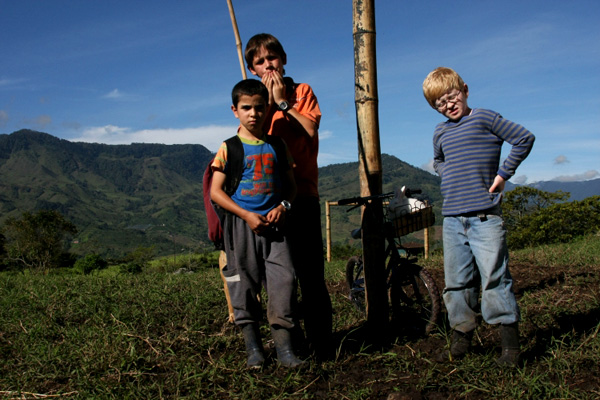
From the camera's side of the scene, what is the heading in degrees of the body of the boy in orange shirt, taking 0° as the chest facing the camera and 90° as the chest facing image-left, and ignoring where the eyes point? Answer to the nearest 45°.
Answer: approximately 45°

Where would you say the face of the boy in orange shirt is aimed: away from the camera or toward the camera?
toward the camera

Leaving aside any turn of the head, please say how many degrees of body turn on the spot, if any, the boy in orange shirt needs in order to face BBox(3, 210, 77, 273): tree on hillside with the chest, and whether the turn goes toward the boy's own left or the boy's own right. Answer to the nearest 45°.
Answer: approximately 90° to the boy's own right

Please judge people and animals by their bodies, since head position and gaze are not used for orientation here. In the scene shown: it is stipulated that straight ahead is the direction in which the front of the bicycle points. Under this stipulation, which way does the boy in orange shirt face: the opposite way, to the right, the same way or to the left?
to the right

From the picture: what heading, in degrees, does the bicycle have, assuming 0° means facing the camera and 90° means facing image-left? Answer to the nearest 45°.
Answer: approximately 315°

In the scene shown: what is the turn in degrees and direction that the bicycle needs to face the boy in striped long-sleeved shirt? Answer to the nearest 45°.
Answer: approximately 45° to its right

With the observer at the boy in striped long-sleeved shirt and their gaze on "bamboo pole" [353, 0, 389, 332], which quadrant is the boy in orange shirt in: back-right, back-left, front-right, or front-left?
front-left

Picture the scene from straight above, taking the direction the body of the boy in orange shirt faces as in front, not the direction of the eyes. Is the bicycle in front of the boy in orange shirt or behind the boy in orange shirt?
behind

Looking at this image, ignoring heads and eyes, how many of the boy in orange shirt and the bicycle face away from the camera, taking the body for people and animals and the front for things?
0

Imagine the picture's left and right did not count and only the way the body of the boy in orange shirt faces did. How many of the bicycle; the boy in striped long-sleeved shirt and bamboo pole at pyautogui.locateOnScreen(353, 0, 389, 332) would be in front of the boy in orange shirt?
0

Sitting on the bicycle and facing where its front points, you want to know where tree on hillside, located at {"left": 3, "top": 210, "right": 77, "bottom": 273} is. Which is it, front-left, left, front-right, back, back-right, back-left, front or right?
back

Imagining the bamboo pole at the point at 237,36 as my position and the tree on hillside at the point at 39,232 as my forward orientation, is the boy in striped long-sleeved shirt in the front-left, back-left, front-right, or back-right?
back-right
